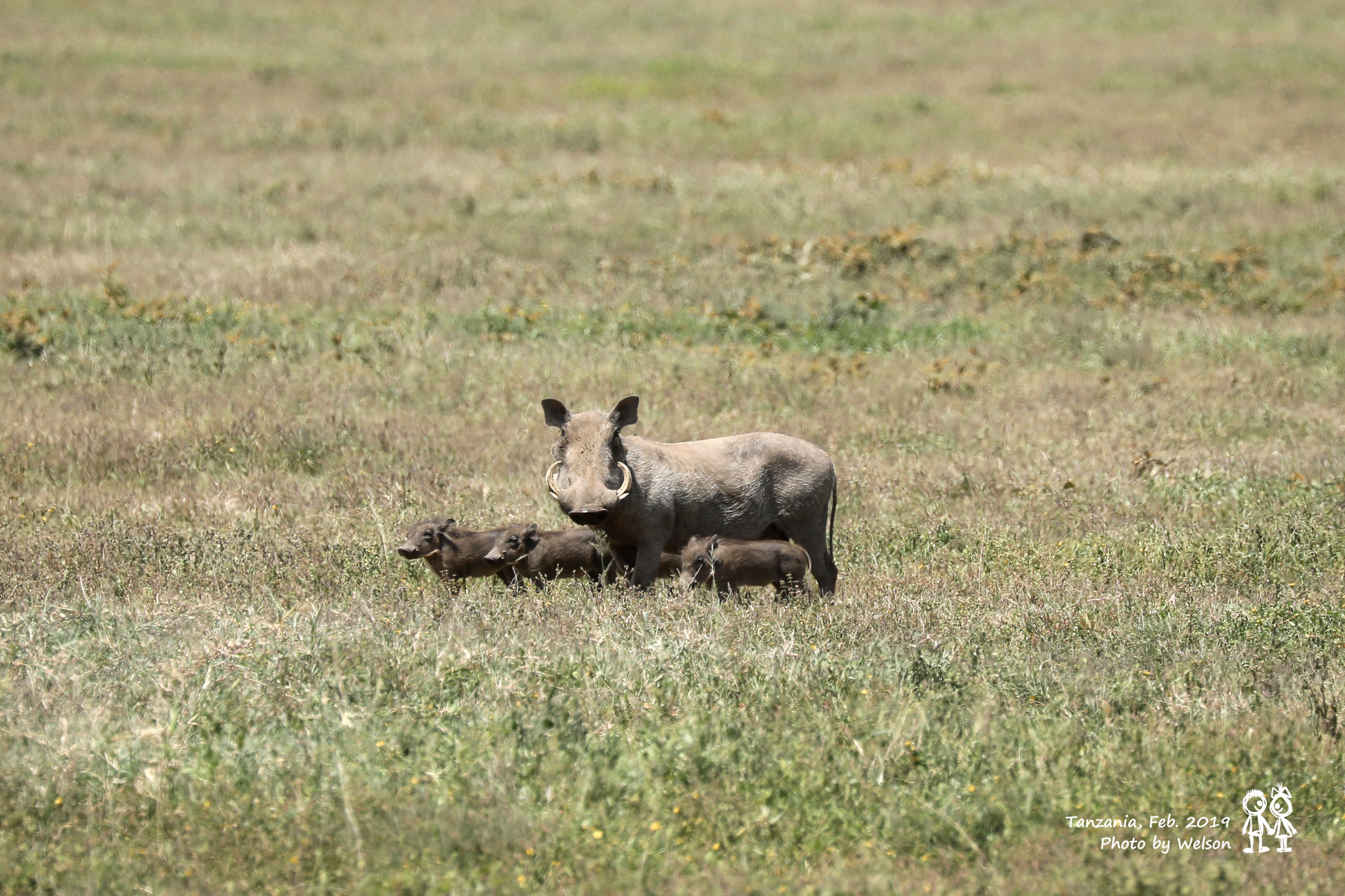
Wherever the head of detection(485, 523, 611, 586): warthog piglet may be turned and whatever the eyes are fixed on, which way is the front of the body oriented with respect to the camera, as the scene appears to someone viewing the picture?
to the viewer's left

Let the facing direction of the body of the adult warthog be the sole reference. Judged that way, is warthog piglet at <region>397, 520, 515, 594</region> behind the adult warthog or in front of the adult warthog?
in front

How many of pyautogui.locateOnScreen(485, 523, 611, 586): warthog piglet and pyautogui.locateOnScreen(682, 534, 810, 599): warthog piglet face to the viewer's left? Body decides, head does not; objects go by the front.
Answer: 2

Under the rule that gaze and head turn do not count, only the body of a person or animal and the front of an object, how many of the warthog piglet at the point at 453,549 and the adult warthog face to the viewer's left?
2

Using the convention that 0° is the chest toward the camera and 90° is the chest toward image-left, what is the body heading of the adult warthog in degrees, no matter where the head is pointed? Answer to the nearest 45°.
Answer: approximately 90°

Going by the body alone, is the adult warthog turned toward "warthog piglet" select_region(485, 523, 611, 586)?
yes

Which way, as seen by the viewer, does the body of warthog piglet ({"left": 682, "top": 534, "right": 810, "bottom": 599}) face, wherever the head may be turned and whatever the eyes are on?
to the viewer's left

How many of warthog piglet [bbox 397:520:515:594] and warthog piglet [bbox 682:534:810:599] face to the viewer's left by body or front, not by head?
2

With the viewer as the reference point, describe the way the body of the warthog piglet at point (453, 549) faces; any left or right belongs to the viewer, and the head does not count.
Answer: facing to the left of the viewer
